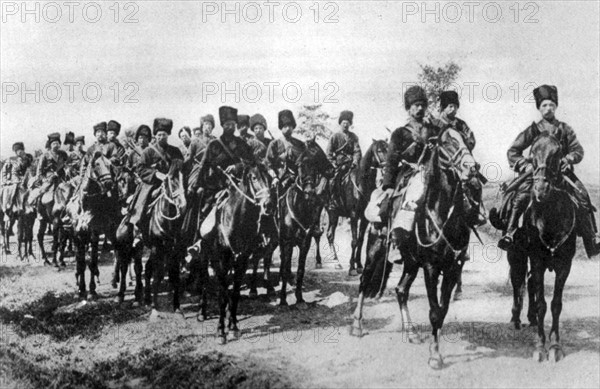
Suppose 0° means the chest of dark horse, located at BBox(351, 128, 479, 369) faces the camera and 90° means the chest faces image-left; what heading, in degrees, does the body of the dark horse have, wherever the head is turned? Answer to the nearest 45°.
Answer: approximately 315°

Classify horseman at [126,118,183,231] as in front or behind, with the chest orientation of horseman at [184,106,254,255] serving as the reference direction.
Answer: behind

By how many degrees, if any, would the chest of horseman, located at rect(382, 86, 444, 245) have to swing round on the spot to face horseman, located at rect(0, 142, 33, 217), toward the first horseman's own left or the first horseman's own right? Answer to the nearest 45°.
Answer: approximately 180°

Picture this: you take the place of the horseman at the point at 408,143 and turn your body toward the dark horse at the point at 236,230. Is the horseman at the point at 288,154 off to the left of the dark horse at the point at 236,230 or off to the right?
right

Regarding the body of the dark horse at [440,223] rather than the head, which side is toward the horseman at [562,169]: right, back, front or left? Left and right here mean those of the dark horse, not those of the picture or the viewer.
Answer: left

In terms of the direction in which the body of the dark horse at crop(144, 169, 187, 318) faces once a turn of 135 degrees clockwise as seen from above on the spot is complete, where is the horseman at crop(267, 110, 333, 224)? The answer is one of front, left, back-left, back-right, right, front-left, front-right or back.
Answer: back-right
